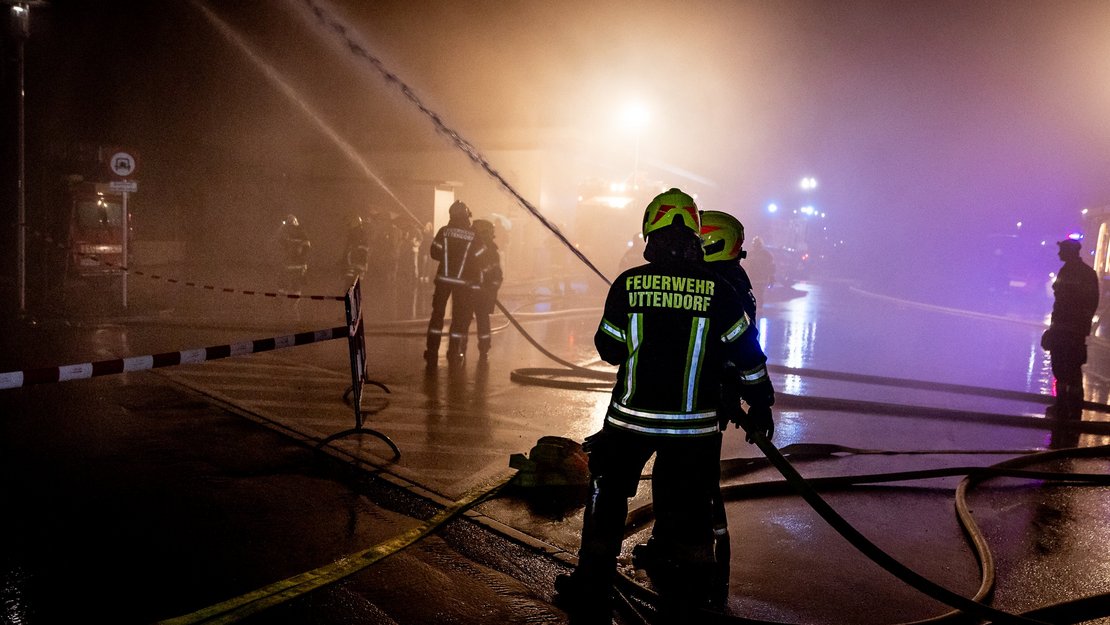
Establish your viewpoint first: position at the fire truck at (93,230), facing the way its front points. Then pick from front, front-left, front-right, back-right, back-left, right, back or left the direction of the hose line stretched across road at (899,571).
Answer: front

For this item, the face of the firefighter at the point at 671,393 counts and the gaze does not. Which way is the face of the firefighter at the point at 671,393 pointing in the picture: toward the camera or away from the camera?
away from the camera

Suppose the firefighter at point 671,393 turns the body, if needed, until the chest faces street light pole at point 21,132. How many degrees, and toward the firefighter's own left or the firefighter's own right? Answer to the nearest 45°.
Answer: approximately 45° to the firefighter's own left

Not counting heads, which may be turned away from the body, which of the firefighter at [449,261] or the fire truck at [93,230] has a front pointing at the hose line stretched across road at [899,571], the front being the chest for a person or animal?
the fire truck

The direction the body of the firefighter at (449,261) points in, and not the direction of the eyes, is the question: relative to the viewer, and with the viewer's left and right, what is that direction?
facing away from the viewer

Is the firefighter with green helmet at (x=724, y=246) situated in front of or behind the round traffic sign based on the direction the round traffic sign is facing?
in front

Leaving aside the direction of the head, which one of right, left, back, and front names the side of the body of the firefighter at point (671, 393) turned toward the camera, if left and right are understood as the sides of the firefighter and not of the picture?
back

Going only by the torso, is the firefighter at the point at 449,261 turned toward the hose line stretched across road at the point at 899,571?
no

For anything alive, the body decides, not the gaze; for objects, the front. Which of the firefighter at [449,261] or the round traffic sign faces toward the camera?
the round traffic sign

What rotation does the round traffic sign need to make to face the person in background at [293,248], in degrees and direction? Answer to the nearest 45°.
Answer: approximately 90° to its left

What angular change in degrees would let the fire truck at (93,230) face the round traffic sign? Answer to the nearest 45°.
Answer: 0° — it already faces it

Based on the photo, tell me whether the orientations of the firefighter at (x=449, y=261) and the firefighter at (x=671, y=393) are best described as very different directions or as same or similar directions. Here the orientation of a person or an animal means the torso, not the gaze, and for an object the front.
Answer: same or similar directions

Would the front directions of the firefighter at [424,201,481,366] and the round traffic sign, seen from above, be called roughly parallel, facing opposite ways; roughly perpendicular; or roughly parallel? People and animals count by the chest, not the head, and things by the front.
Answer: roughly parallel, facing opposite ways

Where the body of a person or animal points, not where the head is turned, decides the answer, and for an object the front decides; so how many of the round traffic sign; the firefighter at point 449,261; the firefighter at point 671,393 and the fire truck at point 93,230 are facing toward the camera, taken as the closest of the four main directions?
2

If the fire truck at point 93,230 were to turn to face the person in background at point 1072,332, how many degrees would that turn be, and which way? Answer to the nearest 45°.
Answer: approximately 45° to its left

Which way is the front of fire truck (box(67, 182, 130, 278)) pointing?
toward the camera

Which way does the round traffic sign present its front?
toward the camera

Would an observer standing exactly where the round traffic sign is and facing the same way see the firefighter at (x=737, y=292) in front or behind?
in front

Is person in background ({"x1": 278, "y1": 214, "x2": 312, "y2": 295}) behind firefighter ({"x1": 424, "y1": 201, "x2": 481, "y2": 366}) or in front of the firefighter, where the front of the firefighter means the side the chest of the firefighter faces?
in front

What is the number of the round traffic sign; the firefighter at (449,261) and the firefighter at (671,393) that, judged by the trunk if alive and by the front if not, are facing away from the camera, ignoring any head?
2

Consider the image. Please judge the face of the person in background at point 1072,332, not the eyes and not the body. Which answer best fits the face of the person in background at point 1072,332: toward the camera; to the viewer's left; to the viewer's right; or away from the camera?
to the viewer's left

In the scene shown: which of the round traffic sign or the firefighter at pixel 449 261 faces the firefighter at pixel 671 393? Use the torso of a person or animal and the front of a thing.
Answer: the round traffic sign

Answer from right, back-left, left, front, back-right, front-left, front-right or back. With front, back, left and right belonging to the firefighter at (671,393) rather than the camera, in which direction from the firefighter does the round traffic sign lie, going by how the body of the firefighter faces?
front-left
